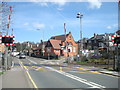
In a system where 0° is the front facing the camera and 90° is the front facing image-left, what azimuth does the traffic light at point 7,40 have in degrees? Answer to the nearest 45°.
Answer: approximately 0°
